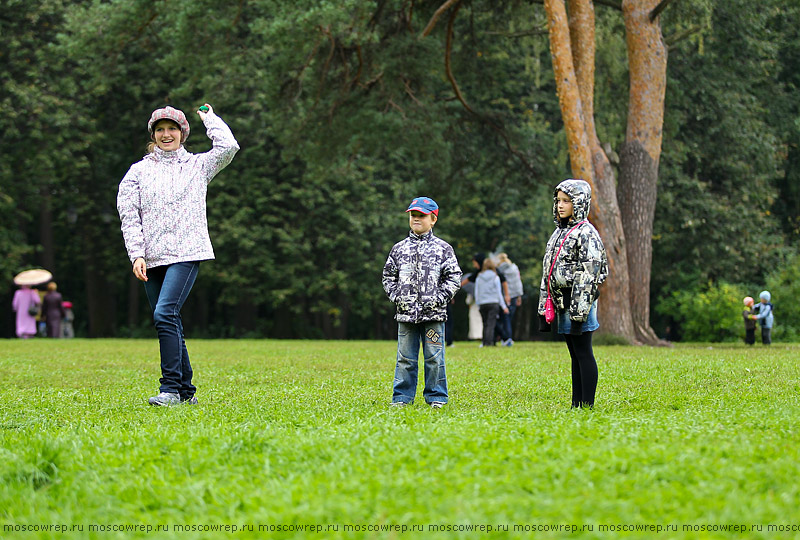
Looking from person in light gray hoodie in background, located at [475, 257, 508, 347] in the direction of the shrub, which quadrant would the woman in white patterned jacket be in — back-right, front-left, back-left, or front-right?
back-right

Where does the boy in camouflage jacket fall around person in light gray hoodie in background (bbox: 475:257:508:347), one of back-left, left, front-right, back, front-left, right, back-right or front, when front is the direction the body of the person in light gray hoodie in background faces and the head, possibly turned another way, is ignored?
back

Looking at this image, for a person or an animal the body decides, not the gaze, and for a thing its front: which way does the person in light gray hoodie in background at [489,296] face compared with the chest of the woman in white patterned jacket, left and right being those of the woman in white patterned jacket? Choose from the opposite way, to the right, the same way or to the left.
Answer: the opposite way

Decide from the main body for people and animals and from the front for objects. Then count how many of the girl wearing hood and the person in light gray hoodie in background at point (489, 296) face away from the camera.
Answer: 1

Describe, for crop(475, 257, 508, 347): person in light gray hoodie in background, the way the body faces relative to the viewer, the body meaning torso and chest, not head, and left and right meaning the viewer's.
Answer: facing away from the viewer

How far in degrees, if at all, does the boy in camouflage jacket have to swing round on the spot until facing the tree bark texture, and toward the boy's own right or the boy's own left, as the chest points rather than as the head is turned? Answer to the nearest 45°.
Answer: approximately 180°

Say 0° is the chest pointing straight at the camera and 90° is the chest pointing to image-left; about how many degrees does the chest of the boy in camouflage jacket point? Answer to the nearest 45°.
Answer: approximately 0°

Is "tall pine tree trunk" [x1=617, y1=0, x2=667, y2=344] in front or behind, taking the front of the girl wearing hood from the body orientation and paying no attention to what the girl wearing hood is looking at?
behind
